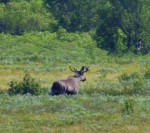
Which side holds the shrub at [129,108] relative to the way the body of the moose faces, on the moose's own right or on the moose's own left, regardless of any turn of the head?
on the moose's own right

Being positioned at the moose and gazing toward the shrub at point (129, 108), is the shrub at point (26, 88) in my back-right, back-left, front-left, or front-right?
back-right

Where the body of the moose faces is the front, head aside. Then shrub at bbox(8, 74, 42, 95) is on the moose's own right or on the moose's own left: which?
on the moose's own left

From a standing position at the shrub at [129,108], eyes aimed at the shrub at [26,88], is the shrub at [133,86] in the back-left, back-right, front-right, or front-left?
front-right

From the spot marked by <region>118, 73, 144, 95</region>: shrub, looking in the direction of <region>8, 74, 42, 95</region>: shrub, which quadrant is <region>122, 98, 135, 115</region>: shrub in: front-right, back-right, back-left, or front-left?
front-left

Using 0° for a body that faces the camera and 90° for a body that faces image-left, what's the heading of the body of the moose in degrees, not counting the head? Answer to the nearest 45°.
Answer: approximately 225°

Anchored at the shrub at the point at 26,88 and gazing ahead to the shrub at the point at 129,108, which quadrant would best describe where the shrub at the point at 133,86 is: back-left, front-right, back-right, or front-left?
front-left
